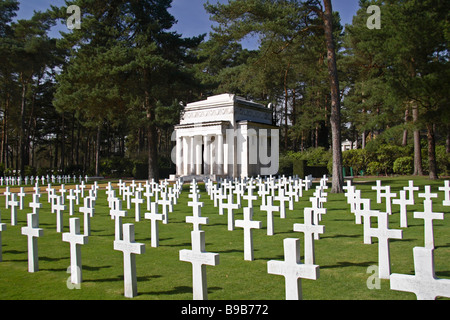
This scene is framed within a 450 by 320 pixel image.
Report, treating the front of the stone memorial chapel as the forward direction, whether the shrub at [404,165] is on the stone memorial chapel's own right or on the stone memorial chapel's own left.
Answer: on the stone memorial chapel's own left

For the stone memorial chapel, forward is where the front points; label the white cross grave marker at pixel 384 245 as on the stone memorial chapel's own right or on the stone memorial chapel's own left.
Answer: on the stone memorial chapel's own left

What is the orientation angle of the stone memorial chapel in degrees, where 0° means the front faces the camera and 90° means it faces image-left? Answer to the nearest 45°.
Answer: approximately 45°

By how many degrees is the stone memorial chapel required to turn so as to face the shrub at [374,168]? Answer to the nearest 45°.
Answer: approximately 135° to its left

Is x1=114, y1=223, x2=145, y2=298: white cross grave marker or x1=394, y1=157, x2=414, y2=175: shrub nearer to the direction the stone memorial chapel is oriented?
the white cross grave marker

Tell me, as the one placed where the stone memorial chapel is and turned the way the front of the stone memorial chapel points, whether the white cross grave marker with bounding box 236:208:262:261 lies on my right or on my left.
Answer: on my left

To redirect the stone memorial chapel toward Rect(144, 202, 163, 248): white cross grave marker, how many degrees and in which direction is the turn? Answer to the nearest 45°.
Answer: approximately 45° to its left

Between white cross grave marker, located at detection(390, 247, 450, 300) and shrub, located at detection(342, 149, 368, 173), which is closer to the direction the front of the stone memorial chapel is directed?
the white cross grave marker

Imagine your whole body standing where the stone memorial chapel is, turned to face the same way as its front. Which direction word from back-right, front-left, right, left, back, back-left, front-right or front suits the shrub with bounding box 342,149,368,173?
back-left
